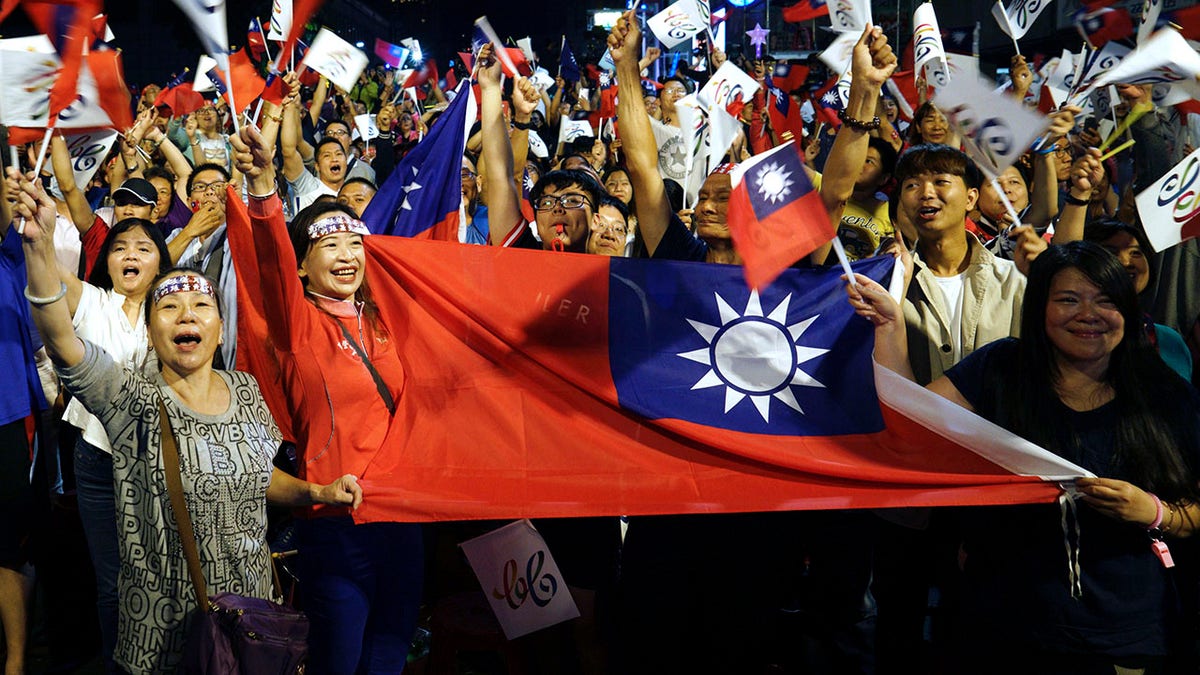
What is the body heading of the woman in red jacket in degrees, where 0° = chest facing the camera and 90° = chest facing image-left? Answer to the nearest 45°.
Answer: approximately 315°

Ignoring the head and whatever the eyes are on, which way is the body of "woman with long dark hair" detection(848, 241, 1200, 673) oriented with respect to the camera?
toward the camera

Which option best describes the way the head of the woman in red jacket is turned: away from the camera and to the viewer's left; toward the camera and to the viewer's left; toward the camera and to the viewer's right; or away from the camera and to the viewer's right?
toward the camera and to the viewer's right

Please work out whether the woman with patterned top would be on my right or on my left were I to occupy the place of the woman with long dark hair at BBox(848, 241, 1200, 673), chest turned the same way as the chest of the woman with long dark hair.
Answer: on my right

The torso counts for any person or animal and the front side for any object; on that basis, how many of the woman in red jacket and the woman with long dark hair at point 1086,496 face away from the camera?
0

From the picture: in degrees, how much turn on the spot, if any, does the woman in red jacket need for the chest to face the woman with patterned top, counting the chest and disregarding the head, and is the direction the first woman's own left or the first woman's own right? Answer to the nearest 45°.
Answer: approximately 90° to the first woman's own right

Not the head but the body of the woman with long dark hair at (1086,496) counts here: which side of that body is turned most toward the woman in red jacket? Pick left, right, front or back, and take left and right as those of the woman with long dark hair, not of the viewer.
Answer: right
